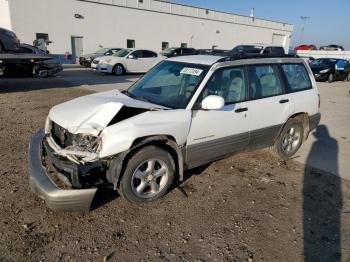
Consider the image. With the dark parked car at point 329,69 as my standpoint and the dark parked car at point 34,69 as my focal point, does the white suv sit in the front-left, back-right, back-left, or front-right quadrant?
front-left

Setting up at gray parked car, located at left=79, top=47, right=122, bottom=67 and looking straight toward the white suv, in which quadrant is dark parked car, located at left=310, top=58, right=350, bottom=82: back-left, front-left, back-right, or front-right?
front-left

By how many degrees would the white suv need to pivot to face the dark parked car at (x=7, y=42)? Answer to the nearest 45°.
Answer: approximately 90° to its right

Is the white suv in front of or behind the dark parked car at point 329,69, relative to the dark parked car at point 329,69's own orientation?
in front

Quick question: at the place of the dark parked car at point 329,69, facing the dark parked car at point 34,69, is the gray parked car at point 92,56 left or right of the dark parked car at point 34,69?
right

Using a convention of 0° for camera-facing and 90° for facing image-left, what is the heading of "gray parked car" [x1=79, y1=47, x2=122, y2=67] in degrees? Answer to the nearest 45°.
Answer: approximately 45°

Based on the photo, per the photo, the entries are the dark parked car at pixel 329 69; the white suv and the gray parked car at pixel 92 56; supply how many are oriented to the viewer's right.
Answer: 0

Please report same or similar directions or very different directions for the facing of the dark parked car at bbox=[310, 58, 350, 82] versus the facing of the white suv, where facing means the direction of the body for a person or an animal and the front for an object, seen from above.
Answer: same or similar directions

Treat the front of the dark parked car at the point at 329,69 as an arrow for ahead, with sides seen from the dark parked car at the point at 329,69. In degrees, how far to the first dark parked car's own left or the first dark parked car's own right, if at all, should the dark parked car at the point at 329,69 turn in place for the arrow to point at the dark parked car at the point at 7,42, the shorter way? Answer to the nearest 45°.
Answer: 0° — it already faces it

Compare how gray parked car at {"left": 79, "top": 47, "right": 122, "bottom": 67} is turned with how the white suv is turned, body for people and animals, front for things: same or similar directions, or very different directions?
same or similar directions

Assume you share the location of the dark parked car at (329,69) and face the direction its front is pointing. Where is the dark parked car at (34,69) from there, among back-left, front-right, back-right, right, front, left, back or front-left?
front

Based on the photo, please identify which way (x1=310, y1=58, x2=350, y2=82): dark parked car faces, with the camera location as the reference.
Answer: facing the viewer and to the left of the viewer

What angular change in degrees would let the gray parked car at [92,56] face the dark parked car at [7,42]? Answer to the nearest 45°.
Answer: approximately 45° to its left
